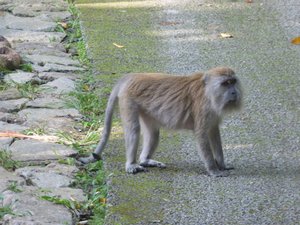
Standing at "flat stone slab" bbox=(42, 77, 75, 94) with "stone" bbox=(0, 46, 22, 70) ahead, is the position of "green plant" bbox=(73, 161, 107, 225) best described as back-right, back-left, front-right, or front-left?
back-left

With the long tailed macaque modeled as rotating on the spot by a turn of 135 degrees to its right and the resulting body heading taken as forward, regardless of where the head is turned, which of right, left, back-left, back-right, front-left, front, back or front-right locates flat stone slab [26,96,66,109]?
right

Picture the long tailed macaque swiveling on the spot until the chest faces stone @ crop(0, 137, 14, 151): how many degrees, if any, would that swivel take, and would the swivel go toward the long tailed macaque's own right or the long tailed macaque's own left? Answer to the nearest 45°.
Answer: approximately 180°

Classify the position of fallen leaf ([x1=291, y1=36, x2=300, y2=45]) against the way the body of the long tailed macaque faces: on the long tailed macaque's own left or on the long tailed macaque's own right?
on the long tailed macaque's own left

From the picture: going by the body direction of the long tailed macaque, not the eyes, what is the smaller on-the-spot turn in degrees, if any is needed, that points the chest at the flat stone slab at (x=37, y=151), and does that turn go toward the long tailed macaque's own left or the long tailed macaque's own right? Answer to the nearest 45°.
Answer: approximately 180°

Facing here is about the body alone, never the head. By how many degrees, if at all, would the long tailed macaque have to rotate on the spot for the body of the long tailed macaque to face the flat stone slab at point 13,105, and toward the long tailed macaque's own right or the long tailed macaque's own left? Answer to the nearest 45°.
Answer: approximately 135° to the long tailed macaque's own left

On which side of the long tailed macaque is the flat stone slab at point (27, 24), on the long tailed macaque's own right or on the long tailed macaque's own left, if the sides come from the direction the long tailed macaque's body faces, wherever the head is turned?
on the long tailed macaque's own left

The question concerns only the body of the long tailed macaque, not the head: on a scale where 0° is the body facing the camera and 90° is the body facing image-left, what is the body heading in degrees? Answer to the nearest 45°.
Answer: approximately 270°

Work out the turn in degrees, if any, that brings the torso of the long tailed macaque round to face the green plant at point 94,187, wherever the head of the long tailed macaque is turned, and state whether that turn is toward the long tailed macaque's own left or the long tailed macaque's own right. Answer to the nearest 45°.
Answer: approximately 135° to the long tailed macaque's own right

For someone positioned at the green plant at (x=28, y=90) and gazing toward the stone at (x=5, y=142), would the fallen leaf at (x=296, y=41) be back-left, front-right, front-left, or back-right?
back-left

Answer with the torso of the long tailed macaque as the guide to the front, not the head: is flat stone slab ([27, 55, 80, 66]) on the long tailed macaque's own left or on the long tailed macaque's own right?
on the long tailed macaque's own left

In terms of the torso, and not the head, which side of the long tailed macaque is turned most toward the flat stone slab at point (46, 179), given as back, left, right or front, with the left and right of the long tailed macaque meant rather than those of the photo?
back

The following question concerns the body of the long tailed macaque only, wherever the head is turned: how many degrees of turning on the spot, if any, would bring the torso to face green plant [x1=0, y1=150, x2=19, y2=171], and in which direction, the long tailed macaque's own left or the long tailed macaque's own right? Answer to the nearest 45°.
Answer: approximately 180°
